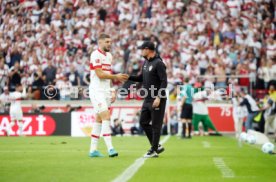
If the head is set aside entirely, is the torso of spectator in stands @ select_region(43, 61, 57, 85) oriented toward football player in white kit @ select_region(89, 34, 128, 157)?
yes

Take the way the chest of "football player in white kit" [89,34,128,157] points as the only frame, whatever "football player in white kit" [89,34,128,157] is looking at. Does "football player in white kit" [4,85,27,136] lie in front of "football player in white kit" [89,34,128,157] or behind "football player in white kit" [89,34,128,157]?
behind

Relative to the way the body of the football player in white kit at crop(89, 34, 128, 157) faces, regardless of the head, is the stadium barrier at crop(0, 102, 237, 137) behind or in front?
behind

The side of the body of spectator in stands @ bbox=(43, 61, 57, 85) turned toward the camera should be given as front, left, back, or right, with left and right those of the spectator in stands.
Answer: front

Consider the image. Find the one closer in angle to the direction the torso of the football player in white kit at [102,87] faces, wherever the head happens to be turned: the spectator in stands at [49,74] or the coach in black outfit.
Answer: the coach in black outfit

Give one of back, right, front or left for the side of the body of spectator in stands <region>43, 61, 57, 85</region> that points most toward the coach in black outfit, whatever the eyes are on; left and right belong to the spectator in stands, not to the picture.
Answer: front
